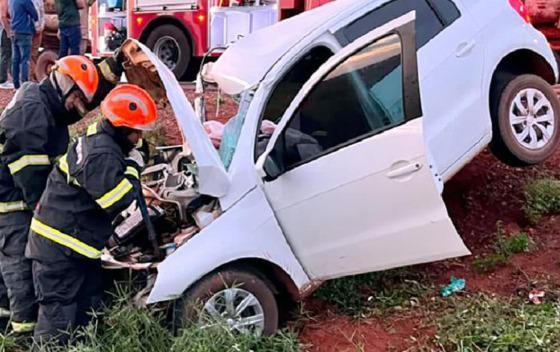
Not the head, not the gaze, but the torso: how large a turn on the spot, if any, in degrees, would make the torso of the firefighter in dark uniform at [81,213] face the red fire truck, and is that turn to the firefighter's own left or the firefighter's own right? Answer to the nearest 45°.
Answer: approximately 90° to the firefighter's own left

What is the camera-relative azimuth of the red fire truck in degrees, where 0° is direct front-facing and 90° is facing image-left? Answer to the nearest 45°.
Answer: approximately 225°

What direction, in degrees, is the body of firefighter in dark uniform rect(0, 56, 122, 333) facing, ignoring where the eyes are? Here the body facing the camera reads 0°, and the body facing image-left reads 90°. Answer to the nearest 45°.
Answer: approximately 270°

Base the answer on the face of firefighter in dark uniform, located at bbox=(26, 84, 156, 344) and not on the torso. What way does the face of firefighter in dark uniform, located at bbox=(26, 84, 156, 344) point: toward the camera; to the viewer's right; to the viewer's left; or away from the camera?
to the viewer's right

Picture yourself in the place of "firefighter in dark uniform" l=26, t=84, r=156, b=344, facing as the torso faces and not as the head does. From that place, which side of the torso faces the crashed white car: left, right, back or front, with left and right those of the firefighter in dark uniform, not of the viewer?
front

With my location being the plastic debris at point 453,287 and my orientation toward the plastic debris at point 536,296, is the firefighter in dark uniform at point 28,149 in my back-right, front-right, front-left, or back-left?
back-right

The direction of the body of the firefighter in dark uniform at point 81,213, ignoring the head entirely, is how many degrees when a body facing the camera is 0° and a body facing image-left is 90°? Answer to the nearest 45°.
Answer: approximately 270°

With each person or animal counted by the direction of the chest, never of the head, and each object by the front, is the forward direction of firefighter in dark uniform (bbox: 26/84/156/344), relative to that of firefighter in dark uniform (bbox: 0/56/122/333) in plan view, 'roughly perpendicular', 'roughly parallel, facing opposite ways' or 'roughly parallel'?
roughly parallel

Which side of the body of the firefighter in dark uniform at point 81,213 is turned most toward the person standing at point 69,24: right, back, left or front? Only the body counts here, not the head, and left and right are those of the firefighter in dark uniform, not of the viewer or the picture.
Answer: left

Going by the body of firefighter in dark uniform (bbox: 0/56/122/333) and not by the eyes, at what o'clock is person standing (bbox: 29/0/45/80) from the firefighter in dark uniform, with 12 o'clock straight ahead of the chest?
The person standing is roughly at 9 o'clock from the firefighter in dark uniform.

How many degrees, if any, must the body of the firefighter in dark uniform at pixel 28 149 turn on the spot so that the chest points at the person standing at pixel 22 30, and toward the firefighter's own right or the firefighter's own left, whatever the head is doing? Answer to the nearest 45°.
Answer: approximately 90° to the firefighter's own left

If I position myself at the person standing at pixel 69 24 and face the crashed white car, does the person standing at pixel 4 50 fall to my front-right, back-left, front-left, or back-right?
back-right

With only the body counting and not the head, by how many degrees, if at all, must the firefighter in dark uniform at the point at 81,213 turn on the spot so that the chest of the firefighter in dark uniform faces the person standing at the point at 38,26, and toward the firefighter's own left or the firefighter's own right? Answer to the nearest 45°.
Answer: approximately 90° to the firefighter's own left

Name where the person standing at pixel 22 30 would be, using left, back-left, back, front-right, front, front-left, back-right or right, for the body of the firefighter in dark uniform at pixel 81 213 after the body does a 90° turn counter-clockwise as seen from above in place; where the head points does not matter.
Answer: front

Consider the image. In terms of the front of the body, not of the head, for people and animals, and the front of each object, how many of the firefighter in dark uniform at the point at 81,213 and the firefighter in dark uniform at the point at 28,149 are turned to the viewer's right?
2
